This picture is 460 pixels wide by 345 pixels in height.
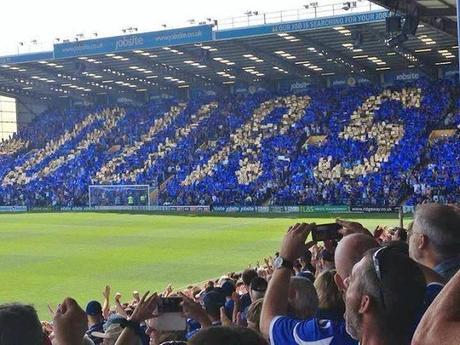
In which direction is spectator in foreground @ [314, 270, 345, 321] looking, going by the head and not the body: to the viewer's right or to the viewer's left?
to the viewer's left

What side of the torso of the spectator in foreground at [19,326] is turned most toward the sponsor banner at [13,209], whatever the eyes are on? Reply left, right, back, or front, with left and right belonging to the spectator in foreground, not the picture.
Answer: front

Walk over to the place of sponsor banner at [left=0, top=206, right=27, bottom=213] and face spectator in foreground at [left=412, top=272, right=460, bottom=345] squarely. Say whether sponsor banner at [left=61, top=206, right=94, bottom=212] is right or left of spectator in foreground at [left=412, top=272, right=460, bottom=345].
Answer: left

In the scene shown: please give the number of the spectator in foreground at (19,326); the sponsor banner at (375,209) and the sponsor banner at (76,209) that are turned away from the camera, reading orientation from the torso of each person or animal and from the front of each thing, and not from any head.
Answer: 1

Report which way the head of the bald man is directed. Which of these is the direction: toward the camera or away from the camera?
away from the camera

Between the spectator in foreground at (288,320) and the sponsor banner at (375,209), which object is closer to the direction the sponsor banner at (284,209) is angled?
the spectator in foreground

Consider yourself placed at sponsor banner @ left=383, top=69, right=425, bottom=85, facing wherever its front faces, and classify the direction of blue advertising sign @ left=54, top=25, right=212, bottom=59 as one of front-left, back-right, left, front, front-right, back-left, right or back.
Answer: front-right

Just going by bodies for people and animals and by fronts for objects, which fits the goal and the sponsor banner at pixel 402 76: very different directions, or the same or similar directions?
same or similar directions

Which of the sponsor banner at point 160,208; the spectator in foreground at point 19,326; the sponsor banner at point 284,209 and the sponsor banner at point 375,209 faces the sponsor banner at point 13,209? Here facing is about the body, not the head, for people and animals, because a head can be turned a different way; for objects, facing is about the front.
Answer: the spectator in foreground

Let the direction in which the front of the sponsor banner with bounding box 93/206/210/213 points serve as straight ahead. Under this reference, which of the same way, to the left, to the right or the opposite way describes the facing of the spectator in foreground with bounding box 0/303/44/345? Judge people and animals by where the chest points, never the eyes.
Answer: the opposite way

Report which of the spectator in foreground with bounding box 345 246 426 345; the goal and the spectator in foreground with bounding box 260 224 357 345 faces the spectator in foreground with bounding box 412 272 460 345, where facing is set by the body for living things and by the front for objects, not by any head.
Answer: the goal

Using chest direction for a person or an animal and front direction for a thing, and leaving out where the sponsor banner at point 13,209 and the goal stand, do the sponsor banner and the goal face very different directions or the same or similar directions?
same or similar directions

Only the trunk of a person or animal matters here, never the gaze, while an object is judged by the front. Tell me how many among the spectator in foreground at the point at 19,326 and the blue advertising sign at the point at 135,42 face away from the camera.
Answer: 1

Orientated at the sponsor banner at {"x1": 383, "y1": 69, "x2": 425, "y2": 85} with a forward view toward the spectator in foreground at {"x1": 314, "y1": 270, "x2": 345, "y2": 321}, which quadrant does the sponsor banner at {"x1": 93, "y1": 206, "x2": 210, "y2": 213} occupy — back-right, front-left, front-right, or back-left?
front-right

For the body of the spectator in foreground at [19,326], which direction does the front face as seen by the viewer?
away from the camera

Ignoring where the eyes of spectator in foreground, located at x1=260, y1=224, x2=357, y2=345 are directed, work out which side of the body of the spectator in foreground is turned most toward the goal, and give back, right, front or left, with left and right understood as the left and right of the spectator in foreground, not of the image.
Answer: front

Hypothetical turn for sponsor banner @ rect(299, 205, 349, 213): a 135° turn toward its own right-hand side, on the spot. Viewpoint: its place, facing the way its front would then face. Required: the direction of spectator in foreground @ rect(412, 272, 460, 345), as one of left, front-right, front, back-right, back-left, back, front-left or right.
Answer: back-left

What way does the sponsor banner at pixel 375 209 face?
toward the camera

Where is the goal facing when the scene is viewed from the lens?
facing the viewer
